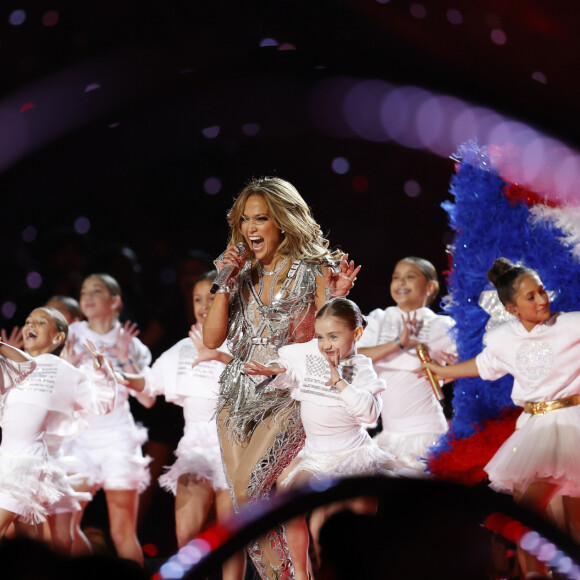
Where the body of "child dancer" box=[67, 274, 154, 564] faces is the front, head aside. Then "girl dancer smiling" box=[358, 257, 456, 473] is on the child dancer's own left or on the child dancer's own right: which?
on the child dancer's own left

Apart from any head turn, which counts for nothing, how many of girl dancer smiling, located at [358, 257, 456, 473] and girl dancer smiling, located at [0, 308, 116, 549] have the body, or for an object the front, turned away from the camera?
0

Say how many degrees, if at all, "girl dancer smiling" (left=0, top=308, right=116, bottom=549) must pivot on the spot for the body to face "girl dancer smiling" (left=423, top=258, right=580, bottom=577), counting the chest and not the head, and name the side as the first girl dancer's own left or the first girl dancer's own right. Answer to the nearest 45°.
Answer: approximately 90° to the first girl dancer's own left

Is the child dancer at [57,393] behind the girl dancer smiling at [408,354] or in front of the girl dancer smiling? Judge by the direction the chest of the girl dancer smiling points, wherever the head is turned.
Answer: in front

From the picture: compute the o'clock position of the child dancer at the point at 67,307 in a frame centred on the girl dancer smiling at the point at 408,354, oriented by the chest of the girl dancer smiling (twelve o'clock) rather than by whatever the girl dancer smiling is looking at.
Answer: The child dancer is roughly at 2 o'clock from the girl dancer smiling.

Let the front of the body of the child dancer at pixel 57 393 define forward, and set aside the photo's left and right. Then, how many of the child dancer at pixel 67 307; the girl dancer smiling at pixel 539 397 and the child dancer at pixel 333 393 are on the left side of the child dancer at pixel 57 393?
2

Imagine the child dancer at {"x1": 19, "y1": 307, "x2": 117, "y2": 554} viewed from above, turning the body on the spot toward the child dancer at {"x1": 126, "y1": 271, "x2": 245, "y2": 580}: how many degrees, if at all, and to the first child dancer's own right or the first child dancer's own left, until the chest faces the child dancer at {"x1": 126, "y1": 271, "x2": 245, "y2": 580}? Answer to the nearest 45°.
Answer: approximately 135° to the first child dancer's own left

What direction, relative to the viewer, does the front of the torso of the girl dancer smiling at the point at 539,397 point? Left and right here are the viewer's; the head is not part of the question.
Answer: facing the viewer

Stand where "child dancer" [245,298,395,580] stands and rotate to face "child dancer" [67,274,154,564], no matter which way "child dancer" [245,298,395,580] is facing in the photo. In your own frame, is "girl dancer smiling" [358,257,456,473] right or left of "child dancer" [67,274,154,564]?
right

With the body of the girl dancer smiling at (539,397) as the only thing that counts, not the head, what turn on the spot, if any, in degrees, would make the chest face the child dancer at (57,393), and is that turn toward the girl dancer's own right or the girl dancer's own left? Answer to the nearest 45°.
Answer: approximately 90° to the girl dancer's own right

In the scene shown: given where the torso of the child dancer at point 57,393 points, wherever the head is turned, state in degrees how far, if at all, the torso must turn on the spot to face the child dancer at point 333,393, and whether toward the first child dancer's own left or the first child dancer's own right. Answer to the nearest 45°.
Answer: approximately 90° to the first child dancer's own left

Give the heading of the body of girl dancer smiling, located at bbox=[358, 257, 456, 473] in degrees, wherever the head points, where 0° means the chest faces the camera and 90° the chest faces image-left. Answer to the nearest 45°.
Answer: approximately 45°

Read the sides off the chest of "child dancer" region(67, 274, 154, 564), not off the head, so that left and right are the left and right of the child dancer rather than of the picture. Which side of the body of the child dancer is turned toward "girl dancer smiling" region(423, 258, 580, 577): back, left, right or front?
left
